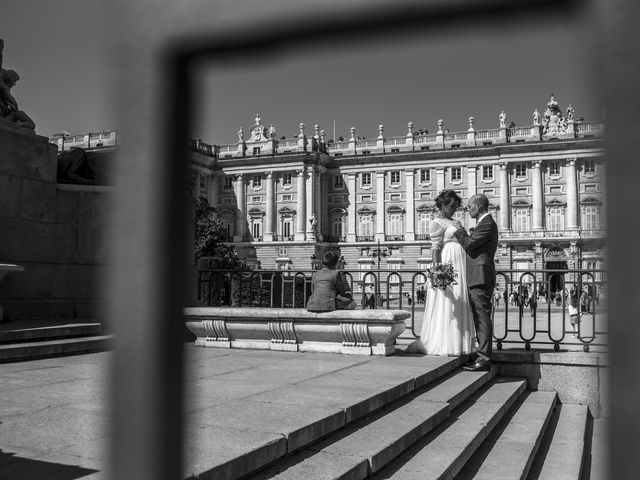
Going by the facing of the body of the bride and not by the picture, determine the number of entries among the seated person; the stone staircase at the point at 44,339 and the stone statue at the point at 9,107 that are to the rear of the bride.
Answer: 3

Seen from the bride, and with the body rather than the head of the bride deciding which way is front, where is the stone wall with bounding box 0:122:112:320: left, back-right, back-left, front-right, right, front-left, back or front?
back

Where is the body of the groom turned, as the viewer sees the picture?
to the viewer's left

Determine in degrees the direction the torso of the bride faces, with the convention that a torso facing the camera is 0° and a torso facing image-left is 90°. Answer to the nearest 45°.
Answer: approximately 270°

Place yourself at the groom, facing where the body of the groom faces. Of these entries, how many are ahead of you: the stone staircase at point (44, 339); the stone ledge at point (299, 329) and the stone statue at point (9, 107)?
3

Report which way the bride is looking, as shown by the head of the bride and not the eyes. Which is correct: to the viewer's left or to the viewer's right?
to the viewer's right

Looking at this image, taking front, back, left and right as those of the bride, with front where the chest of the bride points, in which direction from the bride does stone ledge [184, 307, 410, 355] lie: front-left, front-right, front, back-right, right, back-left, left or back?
back

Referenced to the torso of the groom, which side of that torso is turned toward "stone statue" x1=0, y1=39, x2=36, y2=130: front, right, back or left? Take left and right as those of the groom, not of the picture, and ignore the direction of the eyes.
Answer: front

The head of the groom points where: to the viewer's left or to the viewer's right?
to the viewer's left

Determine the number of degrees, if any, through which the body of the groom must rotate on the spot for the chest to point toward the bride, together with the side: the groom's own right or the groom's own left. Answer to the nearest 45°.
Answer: approximately 45° to the groom's own right

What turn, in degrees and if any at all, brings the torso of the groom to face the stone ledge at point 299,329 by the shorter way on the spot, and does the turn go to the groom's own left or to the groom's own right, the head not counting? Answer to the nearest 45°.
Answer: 0° — they already face it

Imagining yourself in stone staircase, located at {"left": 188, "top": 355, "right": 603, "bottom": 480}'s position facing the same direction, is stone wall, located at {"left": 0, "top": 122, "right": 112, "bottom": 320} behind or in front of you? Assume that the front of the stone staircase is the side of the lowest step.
behind

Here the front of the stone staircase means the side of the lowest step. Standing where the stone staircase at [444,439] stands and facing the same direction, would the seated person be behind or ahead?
behind

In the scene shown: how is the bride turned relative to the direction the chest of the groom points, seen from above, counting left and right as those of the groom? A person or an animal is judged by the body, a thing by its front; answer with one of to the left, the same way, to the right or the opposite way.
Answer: the opposite way

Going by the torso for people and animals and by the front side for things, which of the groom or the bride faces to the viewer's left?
the groom
